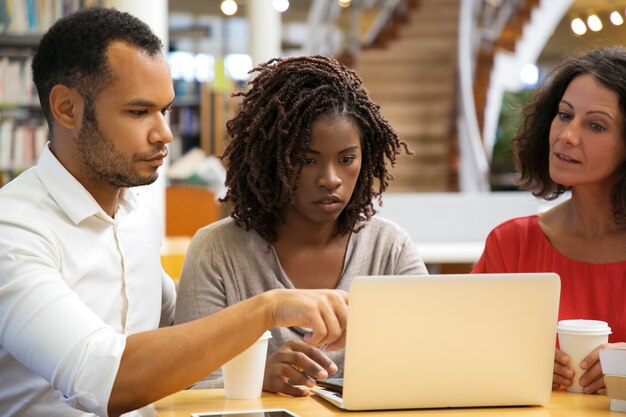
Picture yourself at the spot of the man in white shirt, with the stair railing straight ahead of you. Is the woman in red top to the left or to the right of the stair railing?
right

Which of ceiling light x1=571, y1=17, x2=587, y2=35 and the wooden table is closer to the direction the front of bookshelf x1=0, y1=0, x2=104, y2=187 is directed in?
the wooden table

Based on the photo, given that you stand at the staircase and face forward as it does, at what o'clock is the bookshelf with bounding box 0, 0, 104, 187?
The bookshelf is roughly at 1 o'clock from the staircase.

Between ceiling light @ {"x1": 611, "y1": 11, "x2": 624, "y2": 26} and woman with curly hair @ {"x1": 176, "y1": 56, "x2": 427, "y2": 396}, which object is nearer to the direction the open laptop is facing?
the woman with curly hair

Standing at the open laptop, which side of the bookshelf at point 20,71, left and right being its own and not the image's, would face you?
front

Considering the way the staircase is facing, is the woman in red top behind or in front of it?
in front

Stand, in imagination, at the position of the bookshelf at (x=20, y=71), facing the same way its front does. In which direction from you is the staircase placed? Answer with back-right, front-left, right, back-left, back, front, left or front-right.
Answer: back-left

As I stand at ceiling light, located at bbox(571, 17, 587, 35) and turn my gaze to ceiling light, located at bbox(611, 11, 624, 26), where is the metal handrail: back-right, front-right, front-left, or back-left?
back-right

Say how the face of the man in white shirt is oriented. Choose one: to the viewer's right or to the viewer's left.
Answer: to the viewer's right

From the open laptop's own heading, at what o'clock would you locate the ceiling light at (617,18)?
The ceiling light is roughly at 2 o'clock from the open laptop.

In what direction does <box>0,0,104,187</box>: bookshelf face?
toward the camera

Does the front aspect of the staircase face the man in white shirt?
yes

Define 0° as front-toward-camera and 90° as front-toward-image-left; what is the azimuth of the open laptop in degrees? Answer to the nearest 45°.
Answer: approximately 135°

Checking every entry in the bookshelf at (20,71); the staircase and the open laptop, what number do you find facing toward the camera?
2
